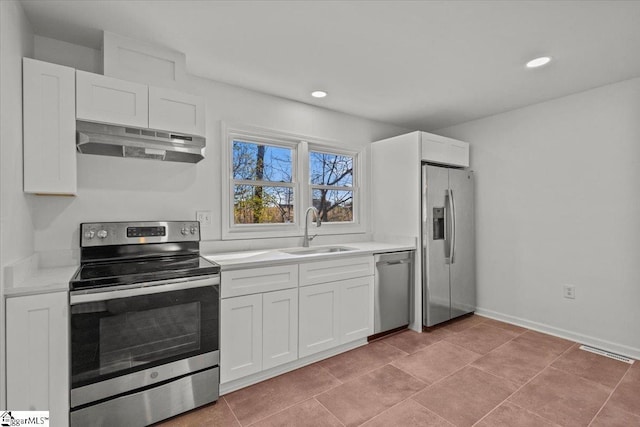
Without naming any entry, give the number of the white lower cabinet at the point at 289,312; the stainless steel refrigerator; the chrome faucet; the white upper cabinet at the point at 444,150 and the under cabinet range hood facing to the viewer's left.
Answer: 0

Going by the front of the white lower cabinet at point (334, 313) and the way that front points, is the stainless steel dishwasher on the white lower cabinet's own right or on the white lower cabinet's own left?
on the white lower cabinet's own left

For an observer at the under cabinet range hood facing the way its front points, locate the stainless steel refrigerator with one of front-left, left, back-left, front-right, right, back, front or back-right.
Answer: left

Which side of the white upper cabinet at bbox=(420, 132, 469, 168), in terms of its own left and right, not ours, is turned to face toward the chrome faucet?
right

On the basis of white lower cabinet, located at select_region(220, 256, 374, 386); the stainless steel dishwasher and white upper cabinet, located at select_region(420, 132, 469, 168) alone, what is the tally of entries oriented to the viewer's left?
0

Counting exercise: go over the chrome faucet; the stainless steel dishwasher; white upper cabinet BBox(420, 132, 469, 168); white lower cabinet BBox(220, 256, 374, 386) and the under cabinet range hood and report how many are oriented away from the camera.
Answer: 0

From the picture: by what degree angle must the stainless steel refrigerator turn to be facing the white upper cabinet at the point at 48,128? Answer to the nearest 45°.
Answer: approximately 90° to its right

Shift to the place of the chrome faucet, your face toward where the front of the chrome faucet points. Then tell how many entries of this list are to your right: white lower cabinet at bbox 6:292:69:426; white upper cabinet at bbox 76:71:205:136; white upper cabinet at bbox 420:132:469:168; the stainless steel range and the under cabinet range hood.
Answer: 4

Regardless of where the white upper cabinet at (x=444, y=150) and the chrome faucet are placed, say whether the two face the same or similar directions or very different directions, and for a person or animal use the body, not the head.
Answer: same or similar directions

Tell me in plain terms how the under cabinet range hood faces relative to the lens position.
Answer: facing the viewer

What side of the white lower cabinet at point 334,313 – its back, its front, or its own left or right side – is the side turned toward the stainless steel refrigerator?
left

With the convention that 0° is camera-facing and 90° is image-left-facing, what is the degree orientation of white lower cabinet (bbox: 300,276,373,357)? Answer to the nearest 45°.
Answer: approximately 315°

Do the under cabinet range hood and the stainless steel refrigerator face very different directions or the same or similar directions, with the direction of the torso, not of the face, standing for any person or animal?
same or similar directions

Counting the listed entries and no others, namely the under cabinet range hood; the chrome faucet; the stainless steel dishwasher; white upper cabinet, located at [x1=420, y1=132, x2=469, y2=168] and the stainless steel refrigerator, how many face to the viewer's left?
0

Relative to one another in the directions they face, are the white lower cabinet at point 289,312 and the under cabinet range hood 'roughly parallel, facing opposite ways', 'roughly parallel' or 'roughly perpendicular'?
roughly parallel

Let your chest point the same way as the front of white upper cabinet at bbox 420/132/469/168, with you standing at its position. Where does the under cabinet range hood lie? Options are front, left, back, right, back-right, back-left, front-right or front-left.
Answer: right

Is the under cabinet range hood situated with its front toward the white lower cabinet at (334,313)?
no

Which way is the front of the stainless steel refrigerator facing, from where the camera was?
facing the viewer and to the right of the viewer
